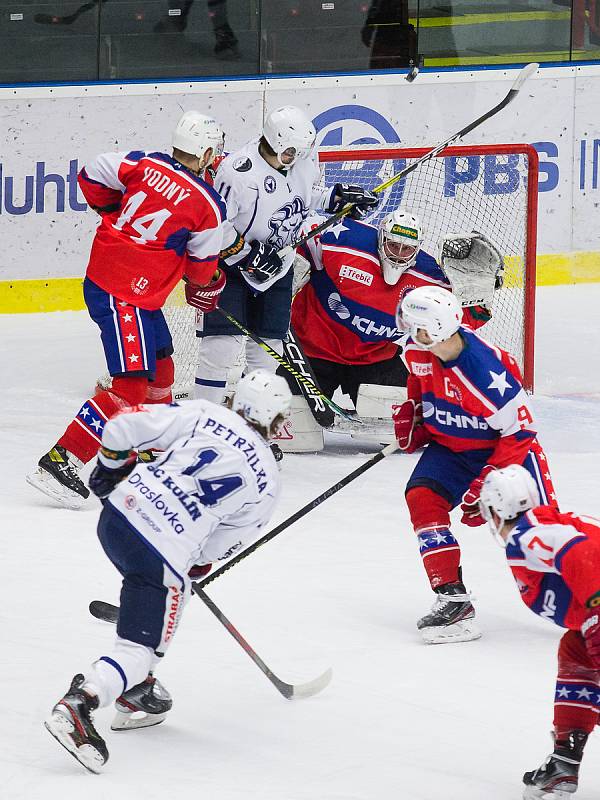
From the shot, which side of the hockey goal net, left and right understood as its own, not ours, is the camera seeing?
front

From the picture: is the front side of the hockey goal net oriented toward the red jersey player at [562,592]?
yes

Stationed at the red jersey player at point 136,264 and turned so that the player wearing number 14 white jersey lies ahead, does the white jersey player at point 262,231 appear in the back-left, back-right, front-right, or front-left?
back-left

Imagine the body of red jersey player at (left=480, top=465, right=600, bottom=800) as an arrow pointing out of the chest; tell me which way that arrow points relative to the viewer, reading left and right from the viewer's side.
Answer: facing to the left of the viewer

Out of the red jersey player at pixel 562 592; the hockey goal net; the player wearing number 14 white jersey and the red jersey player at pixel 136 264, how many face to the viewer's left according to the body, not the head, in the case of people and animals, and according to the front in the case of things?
1

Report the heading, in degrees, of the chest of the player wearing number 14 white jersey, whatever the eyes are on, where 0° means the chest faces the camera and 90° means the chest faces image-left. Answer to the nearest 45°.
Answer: approximately 225°

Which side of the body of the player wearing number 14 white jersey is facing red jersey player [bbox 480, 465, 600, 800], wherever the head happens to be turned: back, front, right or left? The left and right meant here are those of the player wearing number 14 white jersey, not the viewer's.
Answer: right

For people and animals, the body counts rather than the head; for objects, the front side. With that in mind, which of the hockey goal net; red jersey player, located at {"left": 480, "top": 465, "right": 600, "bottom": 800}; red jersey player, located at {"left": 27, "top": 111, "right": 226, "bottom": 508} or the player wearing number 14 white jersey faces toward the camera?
the hockey goal net

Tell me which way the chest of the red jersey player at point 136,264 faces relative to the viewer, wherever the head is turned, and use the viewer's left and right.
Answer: facing away from the viewer and to the right of the viewer

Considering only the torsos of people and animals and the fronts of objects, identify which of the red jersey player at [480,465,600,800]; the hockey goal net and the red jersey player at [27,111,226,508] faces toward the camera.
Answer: the hockey goal net

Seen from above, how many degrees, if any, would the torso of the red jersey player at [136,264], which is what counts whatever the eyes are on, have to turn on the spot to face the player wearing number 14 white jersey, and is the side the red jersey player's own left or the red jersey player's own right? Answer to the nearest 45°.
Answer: approximately 135° to the red jersey player's own right

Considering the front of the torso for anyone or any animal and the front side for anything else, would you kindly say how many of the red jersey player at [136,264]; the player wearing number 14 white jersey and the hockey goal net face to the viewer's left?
0

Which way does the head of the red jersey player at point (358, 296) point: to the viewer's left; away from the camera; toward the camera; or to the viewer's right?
toward the camera
